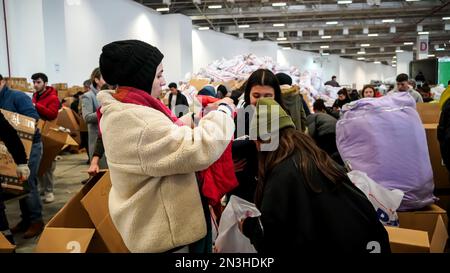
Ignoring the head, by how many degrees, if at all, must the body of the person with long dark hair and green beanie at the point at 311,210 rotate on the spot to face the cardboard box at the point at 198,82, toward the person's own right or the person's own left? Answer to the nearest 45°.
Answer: approximately 90° to the person's own right

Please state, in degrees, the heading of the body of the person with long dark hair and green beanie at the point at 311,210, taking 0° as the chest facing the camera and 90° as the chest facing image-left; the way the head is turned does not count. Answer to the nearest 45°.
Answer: approximately 90°

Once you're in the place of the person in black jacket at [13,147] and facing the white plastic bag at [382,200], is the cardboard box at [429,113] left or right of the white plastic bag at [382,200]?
left

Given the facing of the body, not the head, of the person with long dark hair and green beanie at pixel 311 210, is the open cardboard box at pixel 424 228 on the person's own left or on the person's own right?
on the person's own right
